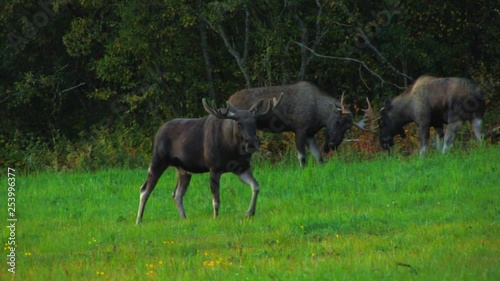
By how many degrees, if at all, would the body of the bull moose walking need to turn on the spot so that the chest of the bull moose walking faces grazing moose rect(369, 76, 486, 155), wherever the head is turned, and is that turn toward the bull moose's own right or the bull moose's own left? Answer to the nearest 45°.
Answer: approximately 90° to the bull moose's own left

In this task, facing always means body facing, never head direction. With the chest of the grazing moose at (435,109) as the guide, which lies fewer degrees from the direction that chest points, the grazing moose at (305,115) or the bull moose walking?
the grazing moose

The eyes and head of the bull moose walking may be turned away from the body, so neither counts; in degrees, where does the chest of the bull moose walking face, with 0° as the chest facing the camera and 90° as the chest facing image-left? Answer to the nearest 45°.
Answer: approximately 315°

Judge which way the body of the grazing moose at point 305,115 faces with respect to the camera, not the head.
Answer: to the viewer's right

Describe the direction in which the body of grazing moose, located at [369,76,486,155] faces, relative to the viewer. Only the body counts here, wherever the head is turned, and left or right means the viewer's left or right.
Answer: facing to the left of the viewer

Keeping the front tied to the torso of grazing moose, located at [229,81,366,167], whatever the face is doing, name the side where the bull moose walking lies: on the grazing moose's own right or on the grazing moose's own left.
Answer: on the grazing moose's own right

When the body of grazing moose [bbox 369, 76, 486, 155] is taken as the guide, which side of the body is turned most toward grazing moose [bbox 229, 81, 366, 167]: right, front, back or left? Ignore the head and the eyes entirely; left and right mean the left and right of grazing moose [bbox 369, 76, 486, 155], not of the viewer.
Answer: front

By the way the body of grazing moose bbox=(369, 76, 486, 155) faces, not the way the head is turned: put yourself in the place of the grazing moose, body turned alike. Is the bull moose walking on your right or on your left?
on your left

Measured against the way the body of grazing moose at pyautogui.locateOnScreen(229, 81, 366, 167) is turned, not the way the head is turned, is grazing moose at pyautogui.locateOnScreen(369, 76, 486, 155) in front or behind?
in front
